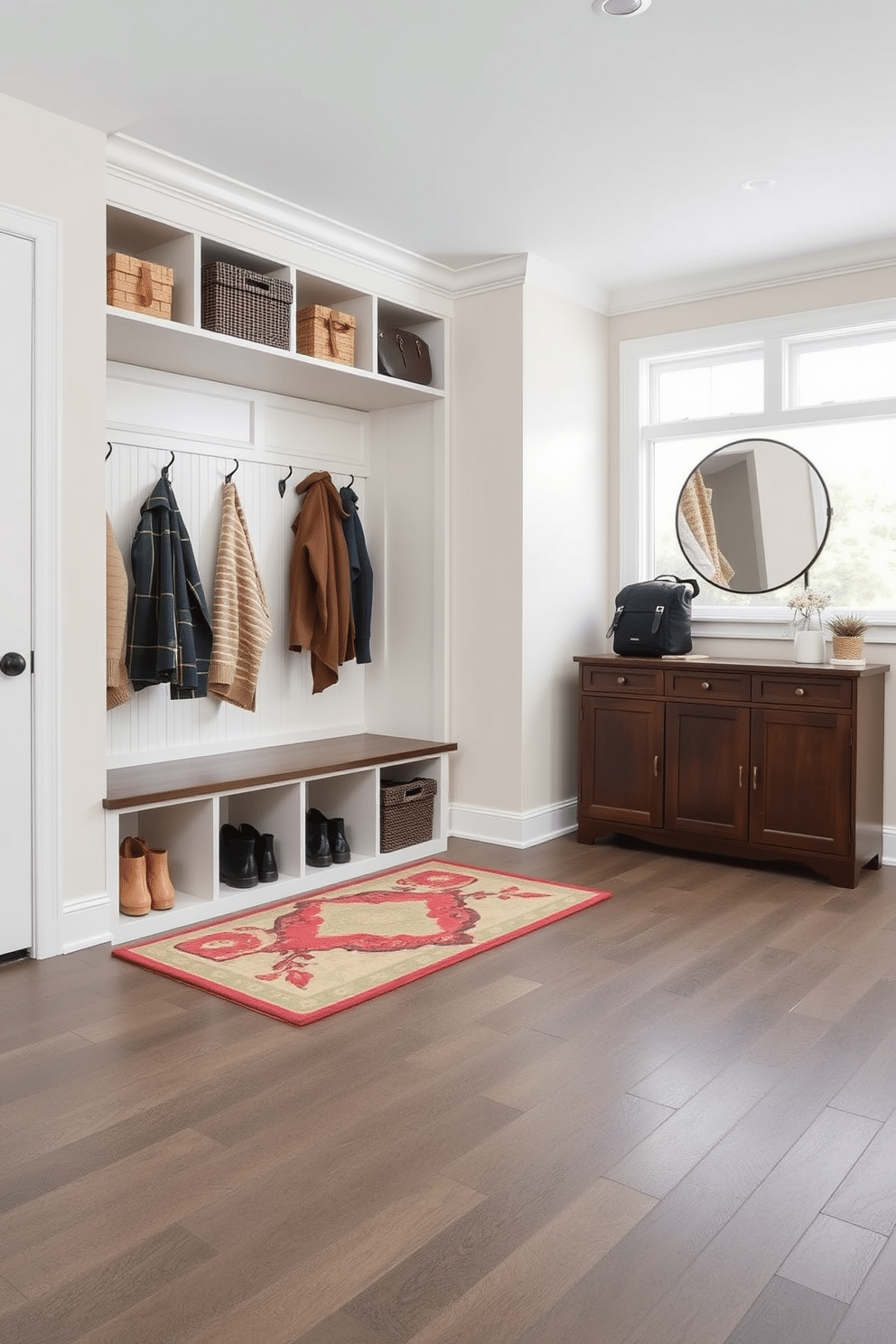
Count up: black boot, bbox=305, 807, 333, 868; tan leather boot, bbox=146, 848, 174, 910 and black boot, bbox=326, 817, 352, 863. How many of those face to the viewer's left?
0

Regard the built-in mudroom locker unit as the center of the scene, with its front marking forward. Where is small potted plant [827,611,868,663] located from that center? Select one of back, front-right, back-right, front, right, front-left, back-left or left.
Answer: front-left

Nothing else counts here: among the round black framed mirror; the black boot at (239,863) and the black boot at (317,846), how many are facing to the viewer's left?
0

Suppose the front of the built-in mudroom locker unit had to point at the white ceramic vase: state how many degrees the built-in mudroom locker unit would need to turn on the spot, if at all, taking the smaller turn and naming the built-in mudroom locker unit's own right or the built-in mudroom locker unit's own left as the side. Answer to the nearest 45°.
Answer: approximately 45° to the built-in mudroom locker unit's own left

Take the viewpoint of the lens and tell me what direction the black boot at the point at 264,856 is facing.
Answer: facing the viewer and to the right of the viewer
